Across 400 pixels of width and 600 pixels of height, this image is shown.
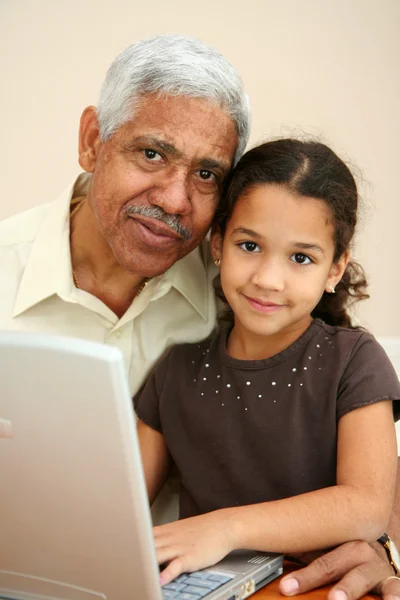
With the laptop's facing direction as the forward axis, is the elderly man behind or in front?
in front

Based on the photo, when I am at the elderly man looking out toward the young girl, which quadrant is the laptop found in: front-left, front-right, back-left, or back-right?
front-right

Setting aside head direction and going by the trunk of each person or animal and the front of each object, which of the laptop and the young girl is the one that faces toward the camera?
the young girl

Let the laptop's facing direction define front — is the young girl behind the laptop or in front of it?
in front

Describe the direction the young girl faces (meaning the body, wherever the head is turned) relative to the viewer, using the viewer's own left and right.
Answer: facing the viewer

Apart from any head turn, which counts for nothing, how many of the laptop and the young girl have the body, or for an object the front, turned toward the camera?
1

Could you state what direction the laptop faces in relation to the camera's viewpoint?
facing away from the viewer and to the right of the viewer
